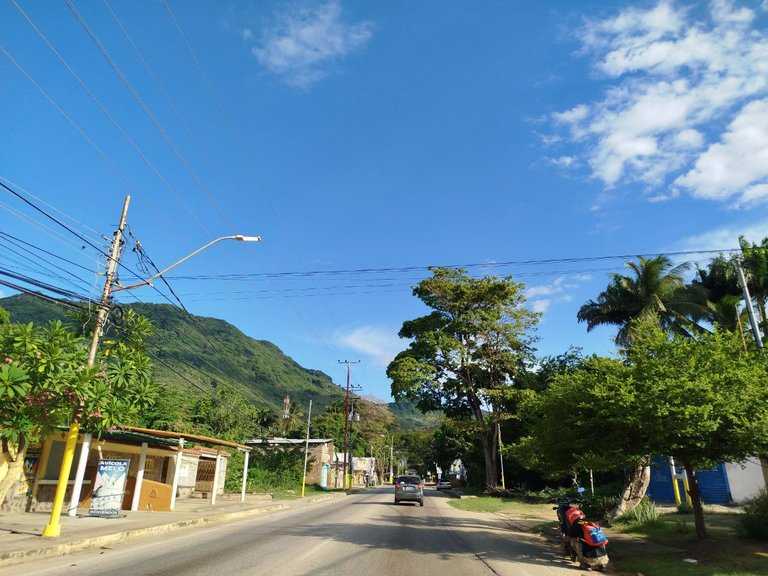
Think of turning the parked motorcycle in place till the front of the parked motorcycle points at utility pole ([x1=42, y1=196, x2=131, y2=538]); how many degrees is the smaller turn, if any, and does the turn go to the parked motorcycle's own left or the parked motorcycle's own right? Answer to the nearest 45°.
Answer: approximately 45° to the parked motorcycle's own left

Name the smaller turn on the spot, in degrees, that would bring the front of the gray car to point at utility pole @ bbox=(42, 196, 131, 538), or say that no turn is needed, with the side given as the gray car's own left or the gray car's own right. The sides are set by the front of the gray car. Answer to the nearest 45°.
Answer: approximately 180°

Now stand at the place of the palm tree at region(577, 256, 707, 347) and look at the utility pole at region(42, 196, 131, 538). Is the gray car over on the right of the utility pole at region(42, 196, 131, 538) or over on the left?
right

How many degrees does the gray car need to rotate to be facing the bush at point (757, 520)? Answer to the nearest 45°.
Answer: approximately 180°

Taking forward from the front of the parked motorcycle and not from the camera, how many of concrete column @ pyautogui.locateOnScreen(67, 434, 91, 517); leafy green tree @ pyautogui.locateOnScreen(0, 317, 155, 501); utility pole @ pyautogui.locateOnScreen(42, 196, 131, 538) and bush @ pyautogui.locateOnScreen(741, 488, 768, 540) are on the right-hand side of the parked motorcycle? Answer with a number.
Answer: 1

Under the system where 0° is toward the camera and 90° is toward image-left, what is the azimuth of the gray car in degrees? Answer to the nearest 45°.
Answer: approximately 180°

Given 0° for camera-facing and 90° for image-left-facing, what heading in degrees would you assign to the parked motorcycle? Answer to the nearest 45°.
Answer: approximately 135°

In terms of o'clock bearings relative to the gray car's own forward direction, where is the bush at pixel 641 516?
The bush is roughly at 5 o'clock from the gray car.

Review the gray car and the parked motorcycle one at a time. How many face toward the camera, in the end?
0

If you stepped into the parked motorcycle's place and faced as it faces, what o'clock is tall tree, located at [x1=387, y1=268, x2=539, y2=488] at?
The tall tree is roughly at 1 o'clock from the parked motorcycle.

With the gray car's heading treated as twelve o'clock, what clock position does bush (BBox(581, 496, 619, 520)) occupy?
The bush is roughly at 5 o'clock from the gray car.

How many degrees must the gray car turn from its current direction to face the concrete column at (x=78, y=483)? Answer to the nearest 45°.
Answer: approximately 135° to its left

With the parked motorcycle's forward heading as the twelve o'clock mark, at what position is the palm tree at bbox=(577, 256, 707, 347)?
The palm tree is roughly at 2 o'clock from the parked motorcycle.

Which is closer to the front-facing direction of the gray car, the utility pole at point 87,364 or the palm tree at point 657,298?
the palm tree

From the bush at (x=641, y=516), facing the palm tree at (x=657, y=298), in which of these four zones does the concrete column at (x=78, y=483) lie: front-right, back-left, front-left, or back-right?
back-left

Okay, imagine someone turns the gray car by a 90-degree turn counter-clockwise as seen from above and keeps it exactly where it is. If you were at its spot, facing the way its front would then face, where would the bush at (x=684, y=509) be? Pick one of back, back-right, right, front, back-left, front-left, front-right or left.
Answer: back-left
